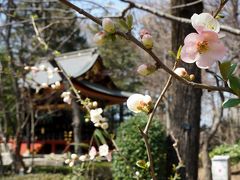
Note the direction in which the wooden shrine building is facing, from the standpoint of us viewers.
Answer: facing the viewer and to the left of the viewer

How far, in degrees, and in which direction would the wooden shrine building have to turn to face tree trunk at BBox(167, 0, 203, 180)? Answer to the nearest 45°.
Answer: approximately 45° to its left

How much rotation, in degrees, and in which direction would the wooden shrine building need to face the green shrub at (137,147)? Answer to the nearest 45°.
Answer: approximately 45° to its left

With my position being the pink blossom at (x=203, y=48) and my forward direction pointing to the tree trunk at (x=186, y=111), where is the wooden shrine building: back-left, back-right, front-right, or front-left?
front-left

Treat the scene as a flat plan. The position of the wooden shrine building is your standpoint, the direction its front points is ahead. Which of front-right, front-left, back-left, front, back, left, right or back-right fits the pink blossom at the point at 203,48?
front-left
